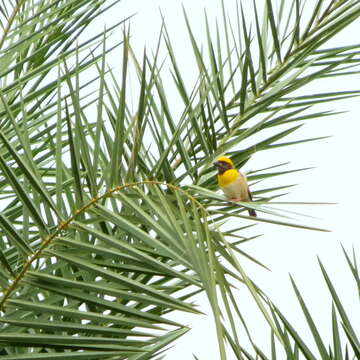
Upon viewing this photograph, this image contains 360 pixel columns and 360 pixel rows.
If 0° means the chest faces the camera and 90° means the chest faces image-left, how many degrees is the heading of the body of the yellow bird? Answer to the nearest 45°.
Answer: approximately 45°
